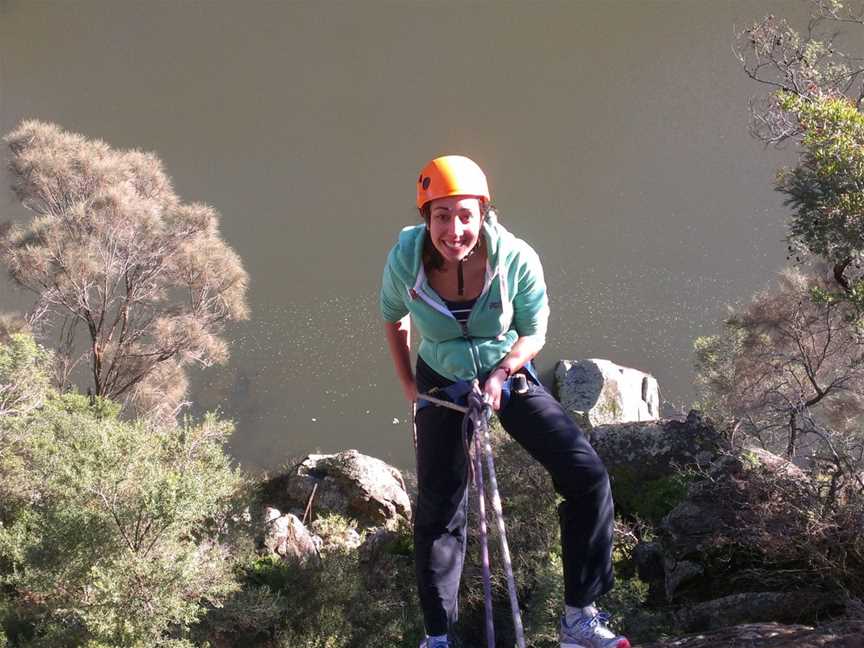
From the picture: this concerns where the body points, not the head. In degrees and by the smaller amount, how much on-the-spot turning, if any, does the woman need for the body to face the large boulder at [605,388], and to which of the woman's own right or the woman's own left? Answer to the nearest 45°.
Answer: approximately 180°

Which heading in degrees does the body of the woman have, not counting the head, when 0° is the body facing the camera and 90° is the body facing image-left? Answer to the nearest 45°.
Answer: approximately 0°

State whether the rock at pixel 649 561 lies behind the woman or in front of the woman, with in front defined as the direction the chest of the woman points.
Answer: behind

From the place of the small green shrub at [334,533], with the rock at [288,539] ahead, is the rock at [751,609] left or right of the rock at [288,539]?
left

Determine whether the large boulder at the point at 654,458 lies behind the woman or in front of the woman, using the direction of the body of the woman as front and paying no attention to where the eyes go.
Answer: behind

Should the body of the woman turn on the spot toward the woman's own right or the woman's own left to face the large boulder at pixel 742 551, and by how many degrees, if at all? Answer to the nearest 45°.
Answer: approximately 135° to the woman's own left

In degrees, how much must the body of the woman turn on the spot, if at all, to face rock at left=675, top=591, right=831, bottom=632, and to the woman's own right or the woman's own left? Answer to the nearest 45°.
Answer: approximately 135° to the woman's own left
